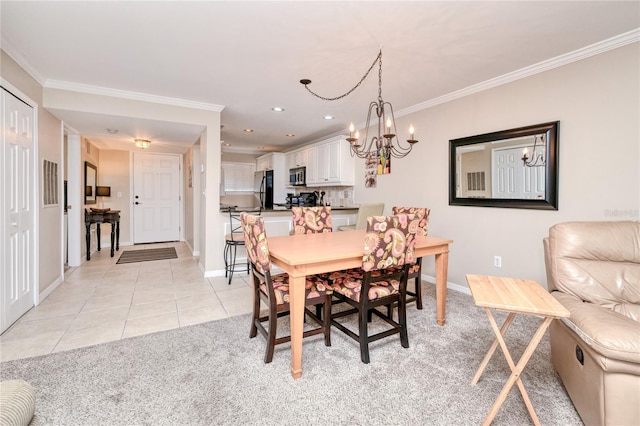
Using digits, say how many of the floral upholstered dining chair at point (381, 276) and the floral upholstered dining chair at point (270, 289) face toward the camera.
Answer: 0

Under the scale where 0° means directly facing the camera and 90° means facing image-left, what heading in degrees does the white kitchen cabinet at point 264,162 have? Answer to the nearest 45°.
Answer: approximately 45°

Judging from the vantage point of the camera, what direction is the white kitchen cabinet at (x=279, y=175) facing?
facing the viewer and to the left of the viewer

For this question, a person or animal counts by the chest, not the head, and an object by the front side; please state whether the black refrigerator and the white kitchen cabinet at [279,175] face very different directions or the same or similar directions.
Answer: same or similar directions

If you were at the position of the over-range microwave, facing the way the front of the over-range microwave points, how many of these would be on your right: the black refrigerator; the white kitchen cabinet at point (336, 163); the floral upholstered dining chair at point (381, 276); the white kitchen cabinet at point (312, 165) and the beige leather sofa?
1

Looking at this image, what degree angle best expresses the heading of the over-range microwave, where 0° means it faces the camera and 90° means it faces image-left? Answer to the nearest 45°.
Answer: approximately 45°

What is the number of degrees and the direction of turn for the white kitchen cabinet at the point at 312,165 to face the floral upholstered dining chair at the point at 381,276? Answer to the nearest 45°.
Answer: approximately 45° to its left

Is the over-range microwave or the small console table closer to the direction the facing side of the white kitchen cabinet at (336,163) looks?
the small console table

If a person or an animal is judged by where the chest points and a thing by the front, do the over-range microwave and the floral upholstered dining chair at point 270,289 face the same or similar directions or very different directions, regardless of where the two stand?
very different directions

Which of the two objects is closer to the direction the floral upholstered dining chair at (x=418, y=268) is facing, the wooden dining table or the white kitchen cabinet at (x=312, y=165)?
the wooden dining table

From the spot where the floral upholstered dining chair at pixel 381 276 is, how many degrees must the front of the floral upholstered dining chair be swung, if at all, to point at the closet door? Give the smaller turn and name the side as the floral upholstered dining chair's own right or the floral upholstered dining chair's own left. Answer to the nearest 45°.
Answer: approximately 45° to the floral upholstered dining chair's own left

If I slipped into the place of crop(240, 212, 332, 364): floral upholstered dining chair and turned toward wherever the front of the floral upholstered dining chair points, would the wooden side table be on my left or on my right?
on my right

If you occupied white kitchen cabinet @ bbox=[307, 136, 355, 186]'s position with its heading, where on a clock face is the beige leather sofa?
The beige leather sofa is roughly at 10 o'clock from the white kitchen cabinet.

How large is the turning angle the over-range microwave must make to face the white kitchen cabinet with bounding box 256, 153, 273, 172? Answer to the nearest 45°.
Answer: approximately 90° to its right
